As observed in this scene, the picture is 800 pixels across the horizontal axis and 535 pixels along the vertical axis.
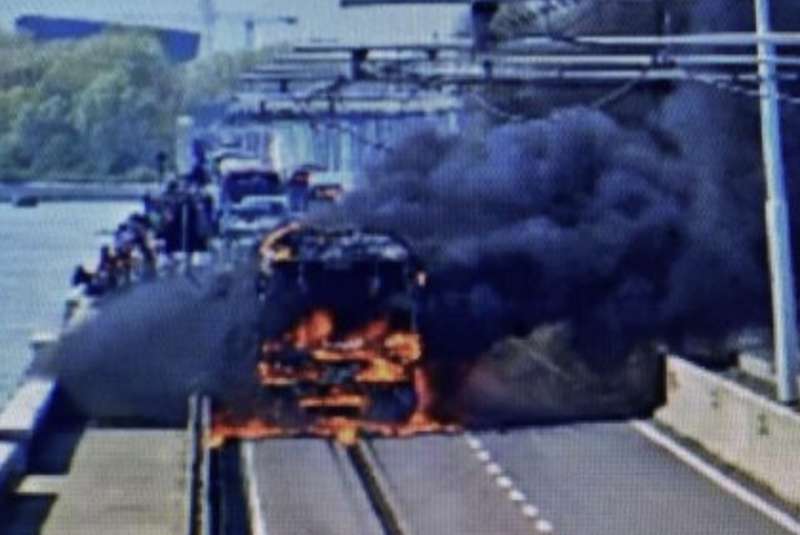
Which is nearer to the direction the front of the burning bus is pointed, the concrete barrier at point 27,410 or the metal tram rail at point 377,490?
the metal tram rail

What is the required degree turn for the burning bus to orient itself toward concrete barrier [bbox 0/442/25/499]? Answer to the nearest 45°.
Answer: approximately 45° to its right

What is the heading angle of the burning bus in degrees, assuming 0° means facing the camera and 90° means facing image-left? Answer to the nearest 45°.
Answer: approximately 0°

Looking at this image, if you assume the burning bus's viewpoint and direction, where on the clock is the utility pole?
The utility pole is roughly at 10 o'clock from the burning bus.

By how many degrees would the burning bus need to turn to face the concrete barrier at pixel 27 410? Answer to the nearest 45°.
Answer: approximately 90° to its right

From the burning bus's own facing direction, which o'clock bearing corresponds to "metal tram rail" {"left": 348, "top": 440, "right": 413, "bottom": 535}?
The metal tram rail is roughly at 12 o'clock from the burning bus.

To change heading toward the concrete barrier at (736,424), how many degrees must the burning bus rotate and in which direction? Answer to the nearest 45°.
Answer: approximately 45° to its left

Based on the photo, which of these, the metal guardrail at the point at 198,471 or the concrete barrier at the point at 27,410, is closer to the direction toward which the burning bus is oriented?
the metal guardrail

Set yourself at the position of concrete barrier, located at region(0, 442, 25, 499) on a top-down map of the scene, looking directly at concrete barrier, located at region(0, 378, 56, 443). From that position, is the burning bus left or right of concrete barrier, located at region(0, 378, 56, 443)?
right
